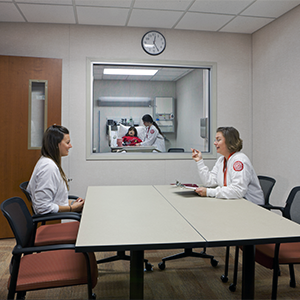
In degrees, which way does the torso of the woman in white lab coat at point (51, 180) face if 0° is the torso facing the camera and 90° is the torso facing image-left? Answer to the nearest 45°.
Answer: approximately 270°

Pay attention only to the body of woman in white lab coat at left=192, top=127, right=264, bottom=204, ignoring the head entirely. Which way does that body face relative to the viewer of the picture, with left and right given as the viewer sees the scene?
facing to the left of the viewer

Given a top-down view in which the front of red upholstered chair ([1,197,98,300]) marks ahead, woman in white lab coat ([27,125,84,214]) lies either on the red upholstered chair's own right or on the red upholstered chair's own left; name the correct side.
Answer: on the red upholstered chair's own left

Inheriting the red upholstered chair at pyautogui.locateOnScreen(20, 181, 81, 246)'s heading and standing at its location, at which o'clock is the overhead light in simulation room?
The overhead light in simulation room is roughly at 10 o'clock from the red upholstered chair.

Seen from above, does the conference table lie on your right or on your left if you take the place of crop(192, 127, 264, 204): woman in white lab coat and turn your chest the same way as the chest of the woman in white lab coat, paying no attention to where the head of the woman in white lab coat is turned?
on your left

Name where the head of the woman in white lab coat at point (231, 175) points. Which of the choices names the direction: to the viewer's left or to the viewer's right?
to the viewer's left

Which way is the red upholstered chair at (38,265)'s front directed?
to the viewer's right

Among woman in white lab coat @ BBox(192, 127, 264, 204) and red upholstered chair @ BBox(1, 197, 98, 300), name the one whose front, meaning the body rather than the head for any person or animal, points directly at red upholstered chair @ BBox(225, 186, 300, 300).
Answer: red upholstered chair @ BBox(1, 197, 98, 300)

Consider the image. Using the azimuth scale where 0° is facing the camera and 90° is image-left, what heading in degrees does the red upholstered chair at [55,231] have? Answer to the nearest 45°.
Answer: approximately 270°

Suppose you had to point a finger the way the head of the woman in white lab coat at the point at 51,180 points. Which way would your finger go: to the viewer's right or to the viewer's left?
to the viewer's right

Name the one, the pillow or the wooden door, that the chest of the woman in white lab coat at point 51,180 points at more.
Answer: the pillow
